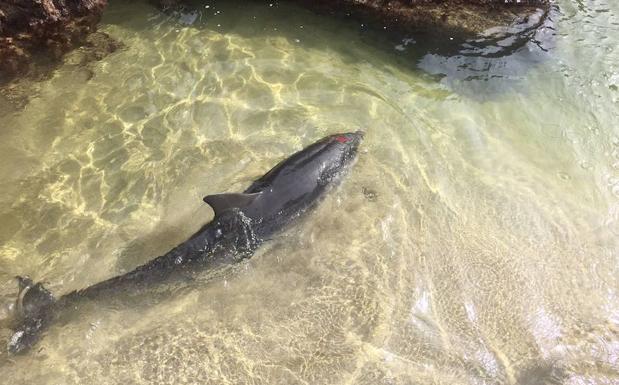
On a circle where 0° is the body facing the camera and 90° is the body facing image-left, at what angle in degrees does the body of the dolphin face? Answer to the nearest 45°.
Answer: approximately 225°

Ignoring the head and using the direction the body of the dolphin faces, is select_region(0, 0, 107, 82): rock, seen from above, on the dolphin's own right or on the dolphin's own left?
on the dolphin's own left

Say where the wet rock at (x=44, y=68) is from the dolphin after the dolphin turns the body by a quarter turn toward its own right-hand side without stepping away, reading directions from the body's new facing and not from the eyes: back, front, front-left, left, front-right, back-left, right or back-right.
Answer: back
